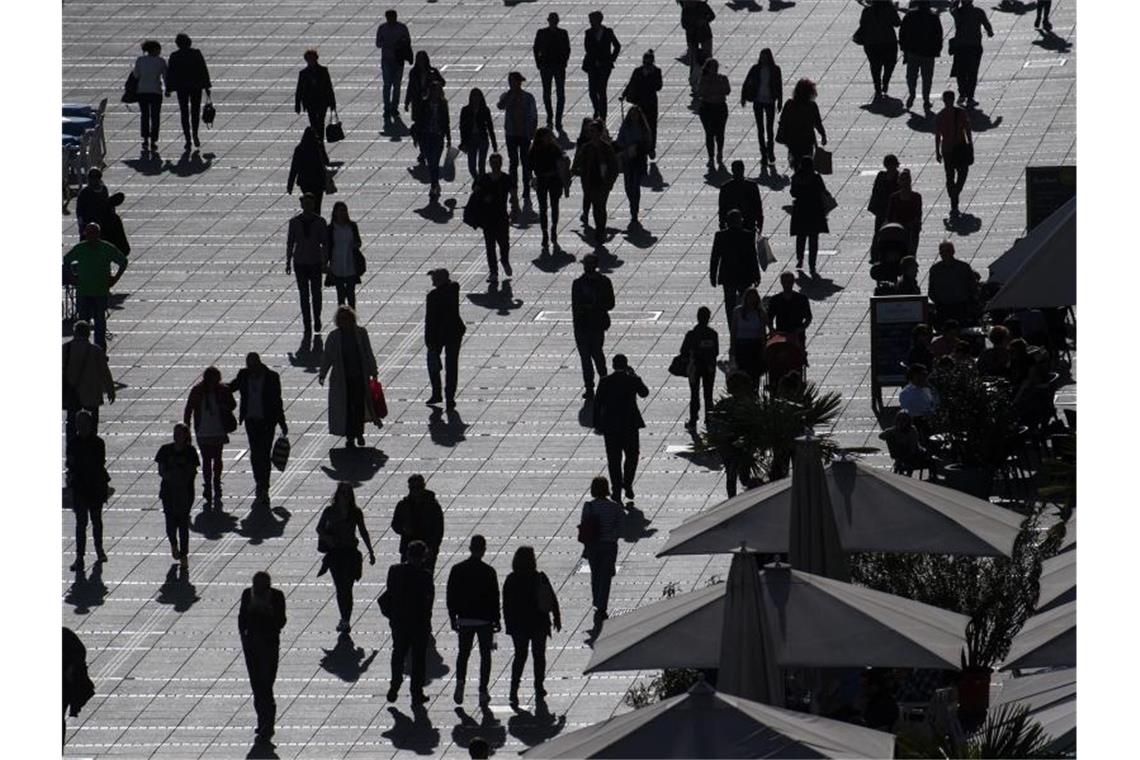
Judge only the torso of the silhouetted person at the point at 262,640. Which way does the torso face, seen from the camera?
toward the camera

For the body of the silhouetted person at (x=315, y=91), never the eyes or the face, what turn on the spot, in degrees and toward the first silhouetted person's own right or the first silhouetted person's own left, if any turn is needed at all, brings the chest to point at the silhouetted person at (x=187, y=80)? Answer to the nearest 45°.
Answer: approximately 90° to the first silhouetted person's own right

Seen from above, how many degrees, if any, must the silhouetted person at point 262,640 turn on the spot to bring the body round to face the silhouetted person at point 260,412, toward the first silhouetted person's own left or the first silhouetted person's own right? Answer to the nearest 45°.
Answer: approximately 180°

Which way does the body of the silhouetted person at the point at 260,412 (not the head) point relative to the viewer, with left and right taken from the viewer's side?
facing the viewer

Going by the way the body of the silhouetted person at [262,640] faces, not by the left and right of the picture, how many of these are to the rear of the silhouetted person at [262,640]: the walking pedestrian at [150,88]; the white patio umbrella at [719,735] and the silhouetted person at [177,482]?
2

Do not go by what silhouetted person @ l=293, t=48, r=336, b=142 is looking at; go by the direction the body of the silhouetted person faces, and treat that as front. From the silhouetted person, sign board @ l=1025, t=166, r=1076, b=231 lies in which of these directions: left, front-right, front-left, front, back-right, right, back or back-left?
front-left
